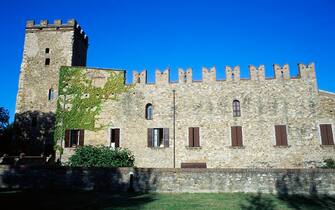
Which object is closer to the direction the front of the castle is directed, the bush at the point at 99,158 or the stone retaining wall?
the stone retaining wall

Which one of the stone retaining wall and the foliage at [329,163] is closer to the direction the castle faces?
the stone retaining wall

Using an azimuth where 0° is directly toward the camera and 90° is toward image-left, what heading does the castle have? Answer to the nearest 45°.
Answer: approximately 0°

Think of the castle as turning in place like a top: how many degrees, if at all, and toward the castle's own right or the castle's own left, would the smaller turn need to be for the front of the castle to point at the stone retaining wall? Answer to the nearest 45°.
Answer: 0° — it already faces it

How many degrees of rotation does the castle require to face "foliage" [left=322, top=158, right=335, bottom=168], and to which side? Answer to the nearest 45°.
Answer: approximately 90° to its left

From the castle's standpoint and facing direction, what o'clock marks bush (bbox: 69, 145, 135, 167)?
The bush is roughly at 2 o'clock from the castle.
